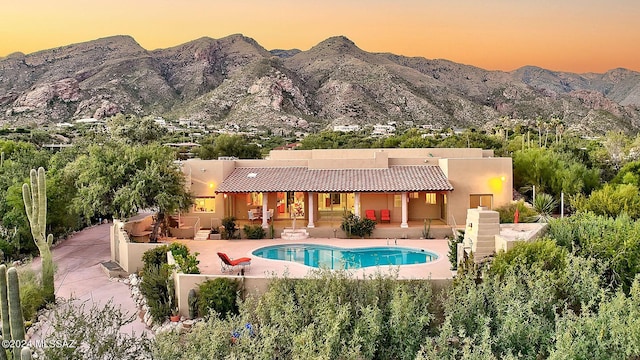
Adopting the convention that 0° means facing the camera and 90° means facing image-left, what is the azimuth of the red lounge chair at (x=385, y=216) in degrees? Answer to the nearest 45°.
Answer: approximately 0°

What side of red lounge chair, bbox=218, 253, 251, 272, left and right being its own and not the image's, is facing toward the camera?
right

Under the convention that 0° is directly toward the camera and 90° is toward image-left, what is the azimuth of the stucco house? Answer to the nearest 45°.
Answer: approximately 0°

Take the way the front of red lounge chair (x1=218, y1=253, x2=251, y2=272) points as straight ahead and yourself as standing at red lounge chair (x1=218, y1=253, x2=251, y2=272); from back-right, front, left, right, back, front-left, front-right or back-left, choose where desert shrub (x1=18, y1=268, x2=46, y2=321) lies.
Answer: back

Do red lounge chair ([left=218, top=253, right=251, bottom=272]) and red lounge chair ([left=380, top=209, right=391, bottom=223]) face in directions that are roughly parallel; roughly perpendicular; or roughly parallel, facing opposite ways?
roughly perpendicular

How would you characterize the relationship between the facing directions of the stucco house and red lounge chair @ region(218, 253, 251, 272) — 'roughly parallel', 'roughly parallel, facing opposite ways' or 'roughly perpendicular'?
roughly perpendicular

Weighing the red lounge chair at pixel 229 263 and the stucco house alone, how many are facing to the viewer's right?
1

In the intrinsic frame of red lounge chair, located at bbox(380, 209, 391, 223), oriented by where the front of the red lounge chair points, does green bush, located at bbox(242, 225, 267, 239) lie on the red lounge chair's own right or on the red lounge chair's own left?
on the red lounge chair's own right
